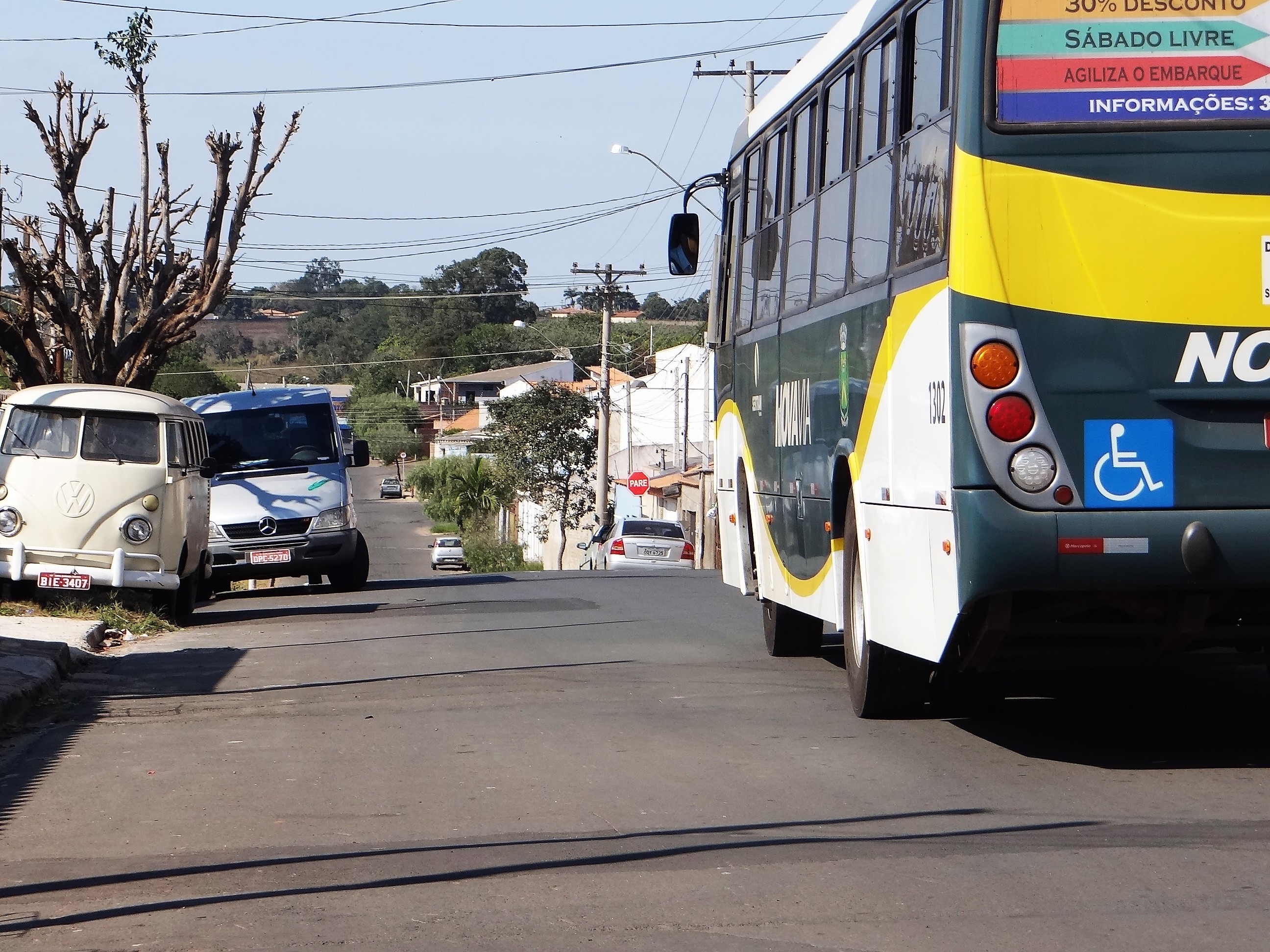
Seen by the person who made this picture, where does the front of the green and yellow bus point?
facing away from the viewer

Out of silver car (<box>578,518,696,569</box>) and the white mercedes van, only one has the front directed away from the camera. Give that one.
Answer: the silver car

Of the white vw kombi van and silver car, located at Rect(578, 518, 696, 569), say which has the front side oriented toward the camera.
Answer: the white vw kombi van

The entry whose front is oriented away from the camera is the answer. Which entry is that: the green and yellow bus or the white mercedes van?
the green and yellow bus

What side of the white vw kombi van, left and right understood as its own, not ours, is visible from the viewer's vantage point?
front

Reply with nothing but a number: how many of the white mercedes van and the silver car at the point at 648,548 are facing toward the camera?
1

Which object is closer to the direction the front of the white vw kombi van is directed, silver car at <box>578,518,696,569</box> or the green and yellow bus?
the green and yellow bus

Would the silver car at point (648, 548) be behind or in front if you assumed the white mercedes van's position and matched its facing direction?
behind

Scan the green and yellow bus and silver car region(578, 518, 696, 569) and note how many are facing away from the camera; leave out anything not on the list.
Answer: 2

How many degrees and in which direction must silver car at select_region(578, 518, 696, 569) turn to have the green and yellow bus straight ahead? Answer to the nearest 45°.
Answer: approximately 180°

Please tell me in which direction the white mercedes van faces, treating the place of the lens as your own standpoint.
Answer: facing the viewer

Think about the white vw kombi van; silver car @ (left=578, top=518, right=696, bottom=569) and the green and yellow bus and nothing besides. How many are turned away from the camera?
2

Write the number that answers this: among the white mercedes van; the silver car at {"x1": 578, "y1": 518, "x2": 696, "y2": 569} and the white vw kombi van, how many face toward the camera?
2

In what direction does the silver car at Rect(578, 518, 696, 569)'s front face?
away from the camera

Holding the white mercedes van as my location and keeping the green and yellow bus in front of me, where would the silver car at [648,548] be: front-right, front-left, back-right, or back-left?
back-left

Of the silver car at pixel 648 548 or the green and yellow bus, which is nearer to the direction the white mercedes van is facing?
the green and yellow bus
